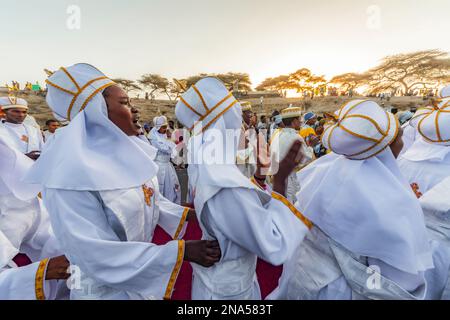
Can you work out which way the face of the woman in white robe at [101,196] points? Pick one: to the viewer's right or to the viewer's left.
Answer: to the viewer's right

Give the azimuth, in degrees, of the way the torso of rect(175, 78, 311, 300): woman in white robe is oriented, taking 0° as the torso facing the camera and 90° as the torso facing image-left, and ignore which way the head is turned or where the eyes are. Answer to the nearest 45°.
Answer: approximately 225°

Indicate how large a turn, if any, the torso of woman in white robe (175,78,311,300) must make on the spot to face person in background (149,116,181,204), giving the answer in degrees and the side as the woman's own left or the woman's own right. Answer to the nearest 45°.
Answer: approximately 45° to the woman's own left

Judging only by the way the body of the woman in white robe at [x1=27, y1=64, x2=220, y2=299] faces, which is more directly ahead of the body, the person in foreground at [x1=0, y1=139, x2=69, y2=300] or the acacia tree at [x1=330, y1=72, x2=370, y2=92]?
the acacia tree

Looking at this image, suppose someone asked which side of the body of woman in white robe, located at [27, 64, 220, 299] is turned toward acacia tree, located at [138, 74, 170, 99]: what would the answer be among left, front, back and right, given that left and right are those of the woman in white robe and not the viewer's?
left
